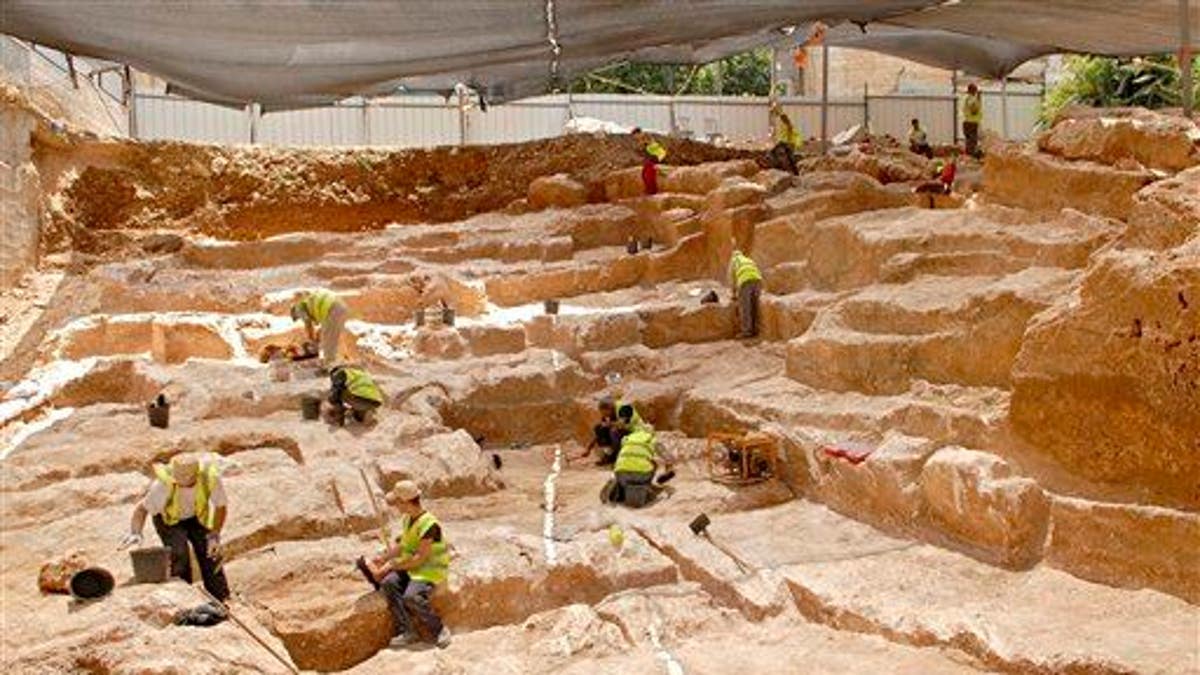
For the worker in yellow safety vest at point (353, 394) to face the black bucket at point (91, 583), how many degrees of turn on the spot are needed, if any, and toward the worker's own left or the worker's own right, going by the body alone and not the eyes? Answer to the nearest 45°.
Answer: approximately 90° to the worker's own left

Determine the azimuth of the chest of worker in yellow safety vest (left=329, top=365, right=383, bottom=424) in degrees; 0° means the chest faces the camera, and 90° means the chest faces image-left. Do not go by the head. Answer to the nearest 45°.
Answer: approximately 90°

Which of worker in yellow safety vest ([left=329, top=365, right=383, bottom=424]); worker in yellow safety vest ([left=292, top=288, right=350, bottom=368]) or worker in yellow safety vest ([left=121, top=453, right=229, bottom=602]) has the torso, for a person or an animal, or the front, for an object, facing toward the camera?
worker in yellow safety vest ([left=121, top=453, right=229, bottom=602])

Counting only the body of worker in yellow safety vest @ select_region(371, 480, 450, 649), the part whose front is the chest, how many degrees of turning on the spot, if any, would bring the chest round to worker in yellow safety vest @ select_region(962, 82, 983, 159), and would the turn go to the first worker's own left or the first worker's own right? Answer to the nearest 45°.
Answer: approximately 180°

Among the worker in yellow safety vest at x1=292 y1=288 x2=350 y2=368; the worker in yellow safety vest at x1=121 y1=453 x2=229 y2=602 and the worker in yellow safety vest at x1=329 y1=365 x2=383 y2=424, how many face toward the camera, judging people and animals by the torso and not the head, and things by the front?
1

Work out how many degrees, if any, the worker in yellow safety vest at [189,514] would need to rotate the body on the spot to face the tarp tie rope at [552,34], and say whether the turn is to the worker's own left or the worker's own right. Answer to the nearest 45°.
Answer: approximately 135° to the worker's own left

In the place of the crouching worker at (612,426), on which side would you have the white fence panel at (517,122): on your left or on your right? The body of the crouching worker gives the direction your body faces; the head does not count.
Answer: on your right

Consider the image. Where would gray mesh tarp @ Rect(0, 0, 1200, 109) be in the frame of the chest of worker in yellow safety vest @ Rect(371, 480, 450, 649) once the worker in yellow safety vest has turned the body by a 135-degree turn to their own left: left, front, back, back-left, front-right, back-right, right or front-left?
left

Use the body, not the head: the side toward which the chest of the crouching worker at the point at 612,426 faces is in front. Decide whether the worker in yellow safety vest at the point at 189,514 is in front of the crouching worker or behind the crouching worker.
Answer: in front

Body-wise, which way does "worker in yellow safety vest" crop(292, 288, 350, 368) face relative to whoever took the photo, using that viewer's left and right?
facing to the left of the viewer
